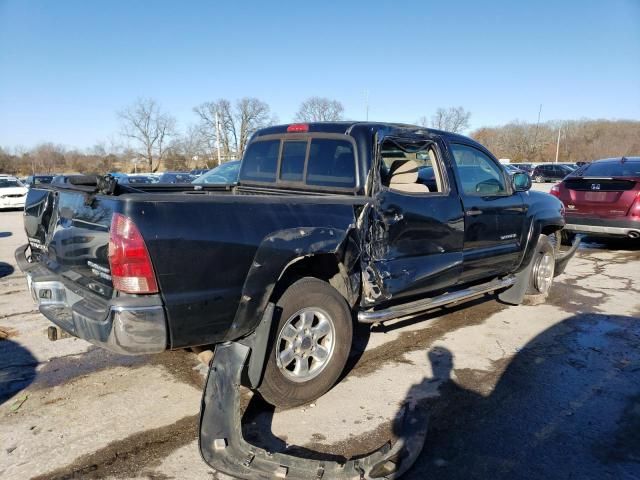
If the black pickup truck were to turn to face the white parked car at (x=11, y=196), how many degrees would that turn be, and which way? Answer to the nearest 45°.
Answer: approximately 90° to its left

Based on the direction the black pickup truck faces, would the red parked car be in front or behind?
in front

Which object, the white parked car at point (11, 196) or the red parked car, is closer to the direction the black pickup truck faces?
the red parked car

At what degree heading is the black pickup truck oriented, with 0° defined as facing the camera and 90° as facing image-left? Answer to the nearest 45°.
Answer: approximately 225°
